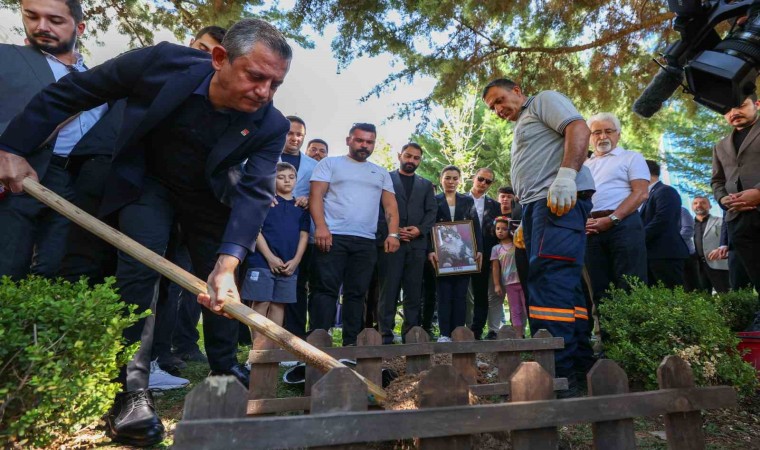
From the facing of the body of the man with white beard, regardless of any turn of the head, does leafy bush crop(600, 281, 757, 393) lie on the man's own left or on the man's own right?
on the man's own left

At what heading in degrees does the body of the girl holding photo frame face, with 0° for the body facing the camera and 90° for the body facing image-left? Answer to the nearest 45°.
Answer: approximately 0°

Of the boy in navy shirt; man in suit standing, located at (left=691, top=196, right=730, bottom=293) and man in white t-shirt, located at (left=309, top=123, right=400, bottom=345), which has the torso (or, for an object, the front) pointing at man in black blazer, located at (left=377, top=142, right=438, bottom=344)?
the man in suit standing

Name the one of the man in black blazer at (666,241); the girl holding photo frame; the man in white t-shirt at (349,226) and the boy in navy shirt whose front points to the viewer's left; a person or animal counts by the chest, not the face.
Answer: the man in black blazer

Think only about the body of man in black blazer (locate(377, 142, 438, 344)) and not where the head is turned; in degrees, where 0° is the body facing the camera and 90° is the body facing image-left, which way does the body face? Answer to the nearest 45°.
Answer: approximately 0°

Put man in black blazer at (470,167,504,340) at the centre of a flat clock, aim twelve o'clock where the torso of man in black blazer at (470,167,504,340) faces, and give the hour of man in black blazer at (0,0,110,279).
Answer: man in black blazer at (0,0,110,279) is roughly at 1 o'clock from man in black blazer at (470,167,504,340).

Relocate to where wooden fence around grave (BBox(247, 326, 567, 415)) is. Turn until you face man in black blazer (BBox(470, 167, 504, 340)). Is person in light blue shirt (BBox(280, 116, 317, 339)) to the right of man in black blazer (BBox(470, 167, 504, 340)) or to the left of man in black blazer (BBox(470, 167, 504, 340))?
left

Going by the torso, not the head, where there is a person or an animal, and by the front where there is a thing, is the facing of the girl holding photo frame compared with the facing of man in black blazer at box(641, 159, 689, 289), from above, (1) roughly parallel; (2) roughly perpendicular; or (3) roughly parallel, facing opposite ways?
roughly perpendicular

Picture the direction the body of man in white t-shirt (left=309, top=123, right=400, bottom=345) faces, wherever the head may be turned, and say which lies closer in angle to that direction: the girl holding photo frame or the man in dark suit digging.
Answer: the man in dark suit digging
